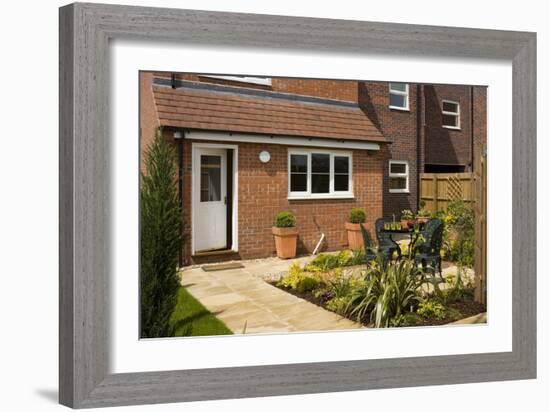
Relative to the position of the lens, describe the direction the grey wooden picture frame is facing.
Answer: facing the viewer and to the right of the viewer
